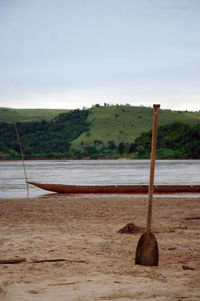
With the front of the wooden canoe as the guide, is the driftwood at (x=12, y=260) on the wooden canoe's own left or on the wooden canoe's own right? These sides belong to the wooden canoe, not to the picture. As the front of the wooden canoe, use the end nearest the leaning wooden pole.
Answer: on the wooden canoe's own left

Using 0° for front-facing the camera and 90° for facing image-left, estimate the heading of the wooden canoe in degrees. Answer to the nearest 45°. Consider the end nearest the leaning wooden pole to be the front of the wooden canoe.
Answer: approximately 90°

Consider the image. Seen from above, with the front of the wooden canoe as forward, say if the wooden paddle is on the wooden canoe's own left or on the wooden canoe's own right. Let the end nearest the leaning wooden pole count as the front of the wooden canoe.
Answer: on the wooden canoe's own left
